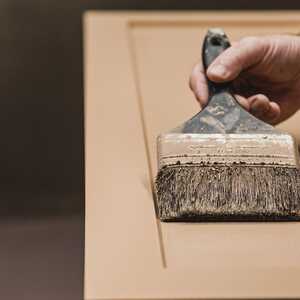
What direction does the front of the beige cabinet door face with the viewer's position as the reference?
facing the viewer
